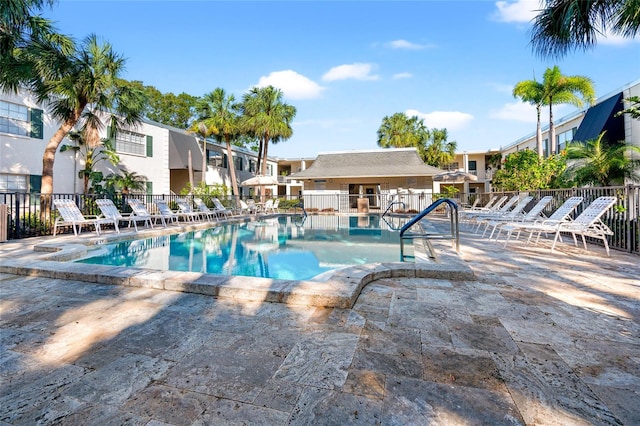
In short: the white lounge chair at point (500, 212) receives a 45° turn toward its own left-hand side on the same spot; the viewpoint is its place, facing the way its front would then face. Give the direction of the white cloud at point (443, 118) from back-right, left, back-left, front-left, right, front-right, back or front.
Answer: back-right

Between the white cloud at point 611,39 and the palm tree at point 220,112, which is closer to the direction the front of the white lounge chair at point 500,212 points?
the palm tree

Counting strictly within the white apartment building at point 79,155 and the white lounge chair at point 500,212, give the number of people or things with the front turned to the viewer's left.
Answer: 1

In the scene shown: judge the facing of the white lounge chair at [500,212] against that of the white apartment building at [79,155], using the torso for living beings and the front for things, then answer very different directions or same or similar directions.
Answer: very different directions

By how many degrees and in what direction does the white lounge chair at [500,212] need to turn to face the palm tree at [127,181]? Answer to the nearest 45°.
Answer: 0° — it already faces it

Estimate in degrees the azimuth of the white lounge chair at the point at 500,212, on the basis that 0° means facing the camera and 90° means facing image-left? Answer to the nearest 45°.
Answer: approximately 90°

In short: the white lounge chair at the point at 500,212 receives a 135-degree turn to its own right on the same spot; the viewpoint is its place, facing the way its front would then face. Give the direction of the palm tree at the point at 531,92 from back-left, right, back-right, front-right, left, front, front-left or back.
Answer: front-left

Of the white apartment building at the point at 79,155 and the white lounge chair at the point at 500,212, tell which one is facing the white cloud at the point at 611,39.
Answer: the white apartment building

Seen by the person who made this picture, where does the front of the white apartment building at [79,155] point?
facing the viewer and to the right of the viewer

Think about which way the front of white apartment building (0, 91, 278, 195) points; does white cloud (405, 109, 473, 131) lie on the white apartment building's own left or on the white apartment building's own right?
on the white apartment building's own left

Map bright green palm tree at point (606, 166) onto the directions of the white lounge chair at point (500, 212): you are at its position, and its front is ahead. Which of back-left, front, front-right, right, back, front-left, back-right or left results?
back-right
